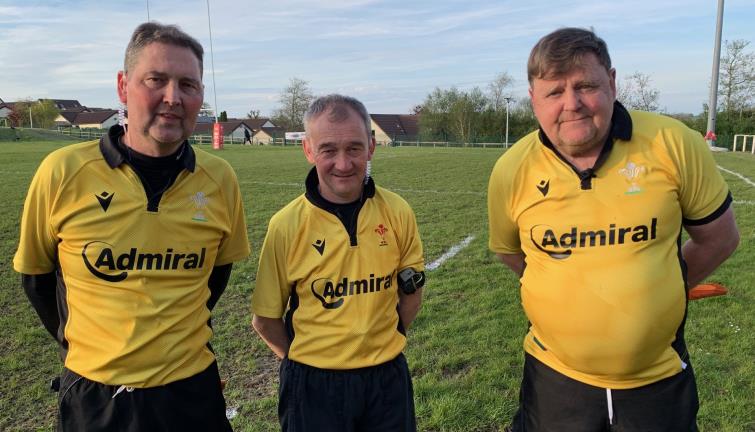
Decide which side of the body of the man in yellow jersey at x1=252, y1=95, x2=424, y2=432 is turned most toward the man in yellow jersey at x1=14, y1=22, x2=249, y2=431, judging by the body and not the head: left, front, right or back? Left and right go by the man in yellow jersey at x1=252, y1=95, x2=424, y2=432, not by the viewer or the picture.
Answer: right

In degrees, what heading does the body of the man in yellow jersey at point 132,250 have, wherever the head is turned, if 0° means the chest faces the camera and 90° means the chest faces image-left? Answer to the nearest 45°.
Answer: approximately 0°

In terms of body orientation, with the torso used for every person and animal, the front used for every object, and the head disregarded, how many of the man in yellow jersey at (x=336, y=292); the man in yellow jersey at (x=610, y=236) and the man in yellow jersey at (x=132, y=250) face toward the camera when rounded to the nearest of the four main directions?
3

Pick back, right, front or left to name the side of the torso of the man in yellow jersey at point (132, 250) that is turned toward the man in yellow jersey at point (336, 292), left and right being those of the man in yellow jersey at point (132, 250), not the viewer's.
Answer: left

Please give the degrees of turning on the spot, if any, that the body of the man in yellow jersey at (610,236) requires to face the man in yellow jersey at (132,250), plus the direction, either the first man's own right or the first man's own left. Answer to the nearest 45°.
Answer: approximately 45° to the first man's own right

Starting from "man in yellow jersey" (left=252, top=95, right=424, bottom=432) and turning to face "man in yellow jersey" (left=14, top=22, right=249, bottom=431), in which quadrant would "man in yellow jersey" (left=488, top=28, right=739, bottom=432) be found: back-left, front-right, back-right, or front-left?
back-left
